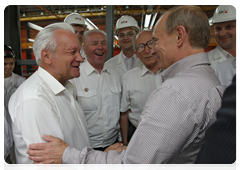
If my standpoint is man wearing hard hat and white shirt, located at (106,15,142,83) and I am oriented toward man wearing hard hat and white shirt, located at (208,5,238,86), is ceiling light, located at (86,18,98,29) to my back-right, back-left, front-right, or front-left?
back-left

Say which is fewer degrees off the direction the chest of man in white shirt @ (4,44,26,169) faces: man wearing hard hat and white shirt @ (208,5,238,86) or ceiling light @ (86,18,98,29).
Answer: the man wearing hard hat and white shirt

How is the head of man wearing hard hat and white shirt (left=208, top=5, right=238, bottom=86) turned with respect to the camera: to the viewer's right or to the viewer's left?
to the viewer's left

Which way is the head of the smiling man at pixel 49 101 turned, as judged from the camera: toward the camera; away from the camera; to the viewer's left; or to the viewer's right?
to the viewer's right

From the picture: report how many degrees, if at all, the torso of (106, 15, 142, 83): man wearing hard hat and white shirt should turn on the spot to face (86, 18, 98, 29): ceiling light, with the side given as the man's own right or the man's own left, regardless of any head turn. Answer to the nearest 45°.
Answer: approximately 180°
